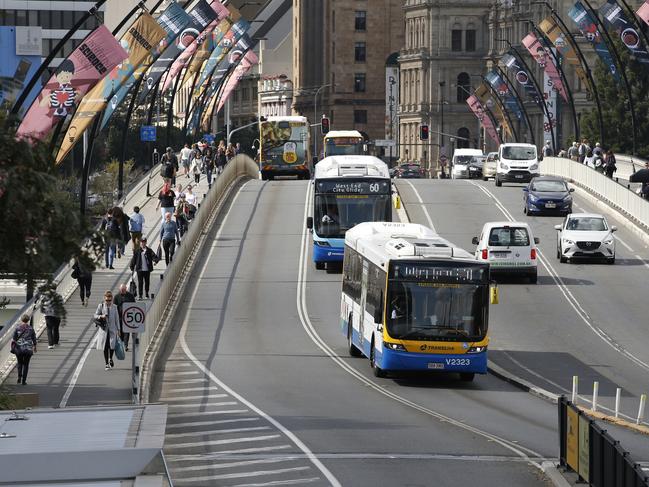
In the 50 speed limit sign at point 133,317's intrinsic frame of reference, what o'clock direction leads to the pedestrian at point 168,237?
The pedestrian is roughly at 6 o'clock from the 50 speed limit sign.

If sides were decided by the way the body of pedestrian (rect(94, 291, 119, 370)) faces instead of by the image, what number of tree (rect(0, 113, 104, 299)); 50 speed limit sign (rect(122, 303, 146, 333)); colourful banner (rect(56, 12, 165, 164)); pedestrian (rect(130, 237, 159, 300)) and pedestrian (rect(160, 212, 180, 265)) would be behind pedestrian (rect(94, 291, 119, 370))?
3

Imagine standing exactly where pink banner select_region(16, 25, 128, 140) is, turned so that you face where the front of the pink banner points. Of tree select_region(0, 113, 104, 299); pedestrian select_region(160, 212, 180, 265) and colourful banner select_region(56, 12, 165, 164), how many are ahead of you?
1

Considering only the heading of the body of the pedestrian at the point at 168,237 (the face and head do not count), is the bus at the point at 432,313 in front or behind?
in front

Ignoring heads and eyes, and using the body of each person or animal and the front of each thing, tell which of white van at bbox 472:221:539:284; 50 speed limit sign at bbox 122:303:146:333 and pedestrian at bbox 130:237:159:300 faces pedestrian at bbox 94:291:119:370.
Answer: pedestrian at bbox 130:237:159:300

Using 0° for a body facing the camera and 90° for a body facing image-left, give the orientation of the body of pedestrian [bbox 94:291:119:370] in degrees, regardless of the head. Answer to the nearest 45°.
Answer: approximately 0°

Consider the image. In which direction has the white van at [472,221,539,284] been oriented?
away from the camera

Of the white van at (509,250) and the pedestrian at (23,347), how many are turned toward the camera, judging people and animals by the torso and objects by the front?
0

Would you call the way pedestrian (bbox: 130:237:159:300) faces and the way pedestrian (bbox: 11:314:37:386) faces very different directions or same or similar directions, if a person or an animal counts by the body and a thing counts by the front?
very different directions

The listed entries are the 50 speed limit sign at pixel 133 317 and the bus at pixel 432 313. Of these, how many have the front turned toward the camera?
2

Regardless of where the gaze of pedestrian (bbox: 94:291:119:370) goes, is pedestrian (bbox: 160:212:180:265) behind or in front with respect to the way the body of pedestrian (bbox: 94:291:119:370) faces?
behind
